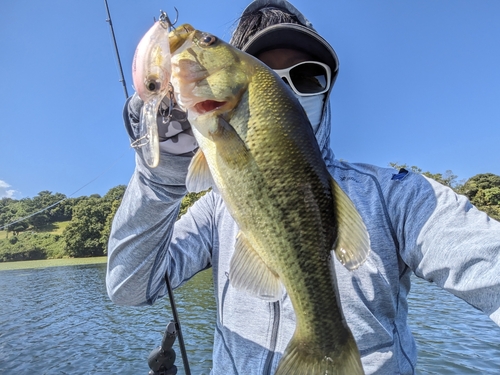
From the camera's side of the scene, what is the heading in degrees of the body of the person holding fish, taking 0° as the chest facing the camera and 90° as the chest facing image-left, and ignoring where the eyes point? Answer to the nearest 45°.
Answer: approximately 0°
